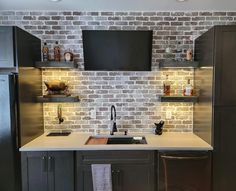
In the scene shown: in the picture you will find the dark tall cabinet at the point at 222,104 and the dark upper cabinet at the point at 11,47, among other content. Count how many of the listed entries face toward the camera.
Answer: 2

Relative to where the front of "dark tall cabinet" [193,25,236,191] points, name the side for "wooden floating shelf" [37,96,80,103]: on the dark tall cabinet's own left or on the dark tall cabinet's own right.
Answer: on the dark tall cabinet's own right

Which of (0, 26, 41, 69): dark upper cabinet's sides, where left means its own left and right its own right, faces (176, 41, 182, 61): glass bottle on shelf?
left
